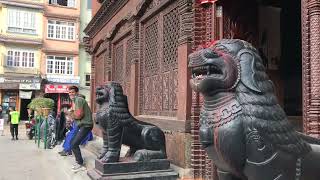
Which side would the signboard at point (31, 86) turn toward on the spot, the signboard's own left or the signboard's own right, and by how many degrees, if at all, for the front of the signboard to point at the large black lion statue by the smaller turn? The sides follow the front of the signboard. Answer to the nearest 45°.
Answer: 0° — it already faces it

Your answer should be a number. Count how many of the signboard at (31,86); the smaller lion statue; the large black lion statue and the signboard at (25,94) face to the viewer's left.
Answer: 2

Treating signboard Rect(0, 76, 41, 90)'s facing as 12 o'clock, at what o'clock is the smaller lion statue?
The smaller lion statue is roughly at 12 o'clock from the signboard.

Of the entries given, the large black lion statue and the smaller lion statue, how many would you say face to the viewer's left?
2

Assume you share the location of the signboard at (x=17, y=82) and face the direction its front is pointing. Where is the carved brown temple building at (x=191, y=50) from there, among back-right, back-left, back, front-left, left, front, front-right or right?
front

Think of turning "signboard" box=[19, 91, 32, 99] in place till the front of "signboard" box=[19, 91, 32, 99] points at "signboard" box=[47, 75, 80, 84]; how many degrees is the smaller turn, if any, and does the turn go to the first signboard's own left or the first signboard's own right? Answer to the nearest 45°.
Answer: approximately 90° to the first signboard's own left

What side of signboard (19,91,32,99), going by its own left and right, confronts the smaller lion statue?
front

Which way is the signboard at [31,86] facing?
toward the camera

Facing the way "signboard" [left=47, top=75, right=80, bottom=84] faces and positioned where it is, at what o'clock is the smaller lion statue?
The smaller lion statue is roughly at 12 o'clock from the signboard.

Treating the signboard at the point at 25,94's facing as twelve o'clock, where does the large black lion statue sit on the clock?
The large black lion statue is roughly at 12 o'clock from the signboard.

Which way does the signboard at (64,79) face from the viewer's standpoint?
toward the camera

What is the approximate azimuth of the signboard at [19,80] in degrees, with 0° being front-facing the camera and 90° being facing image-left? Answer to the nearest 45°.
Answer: approximately 0°

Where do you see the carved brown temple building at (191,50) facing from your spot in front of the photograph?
facing the viewer and to the left of the viewer

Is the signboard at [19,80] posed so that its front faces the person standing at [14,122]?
yes

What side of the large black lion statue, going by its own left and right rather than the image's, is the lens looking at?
left
